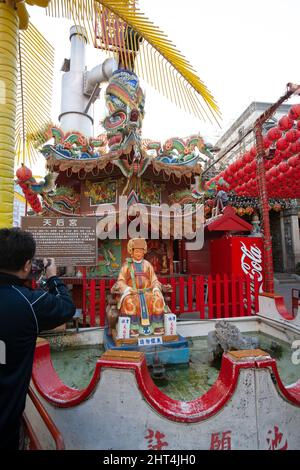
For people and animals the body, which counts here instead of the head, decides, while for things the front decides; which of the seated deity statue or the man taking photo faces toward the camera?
the seated deity statue

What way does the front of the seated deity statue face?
toward the camera

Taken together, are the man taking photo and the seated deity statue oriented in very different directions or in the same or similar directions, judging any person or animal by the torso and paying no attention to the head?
very different directions

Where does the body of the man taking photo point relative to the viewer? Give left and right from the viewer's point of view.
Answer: facing away from the viewer and to the right of the viewer

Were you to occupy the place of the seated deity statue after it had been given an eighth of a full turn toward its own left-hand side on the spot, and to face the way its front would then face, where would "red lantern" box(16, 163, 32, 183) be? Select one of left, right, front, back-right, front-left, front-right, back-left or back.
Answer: back

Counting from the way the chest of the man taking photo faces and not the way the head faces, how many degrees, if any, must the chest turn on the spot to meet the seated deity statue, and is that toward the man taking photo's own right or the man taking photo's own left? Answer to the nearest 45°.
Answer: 0° — they already face it

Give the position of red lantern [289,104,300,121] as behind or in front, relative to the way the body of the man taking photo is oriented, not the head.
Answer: in front

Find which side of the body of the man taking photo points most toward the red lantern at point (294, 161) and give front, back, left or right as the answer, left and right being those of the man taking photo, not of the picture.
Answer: front

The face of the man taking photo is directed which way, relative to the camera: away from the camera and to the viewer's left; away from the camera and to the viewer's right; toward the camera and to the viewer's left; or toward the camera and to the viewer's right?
away from the camera and to the viewer's right

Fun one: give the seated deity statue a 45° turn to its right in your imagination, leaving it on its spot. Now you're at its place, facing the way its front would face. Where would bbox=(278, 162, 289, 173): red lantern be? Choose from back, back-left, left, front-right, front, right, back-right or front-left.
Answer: back

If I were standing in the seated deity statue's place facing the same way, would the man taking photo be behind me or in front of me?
in front

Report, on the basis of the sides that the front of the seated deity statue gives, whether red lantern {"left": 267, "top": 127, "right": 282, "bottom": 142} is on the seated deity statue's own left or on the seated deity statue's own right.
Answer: on the seated deity statue's own left

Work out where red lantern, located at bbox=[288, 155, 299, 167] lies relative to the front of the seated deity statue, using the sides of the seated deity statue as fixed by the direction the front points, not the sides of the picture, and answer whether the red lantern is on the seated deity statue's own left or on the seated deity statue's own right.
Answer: on the seated deity statue's own left

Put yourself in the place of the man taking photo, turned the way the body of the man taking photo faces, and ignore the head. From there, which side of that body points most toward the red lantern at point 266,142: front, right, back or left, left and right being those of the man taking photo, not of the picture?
front

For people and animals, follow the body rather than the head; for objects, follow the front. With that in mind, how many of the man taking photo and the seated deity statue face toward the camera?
1

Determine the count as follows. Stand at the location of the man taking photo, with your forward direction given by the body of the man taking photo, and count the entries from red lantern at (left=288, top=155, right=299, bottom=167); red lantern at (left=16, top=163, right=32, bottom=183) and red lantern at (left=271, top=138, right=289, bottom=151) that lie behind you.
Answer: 0
